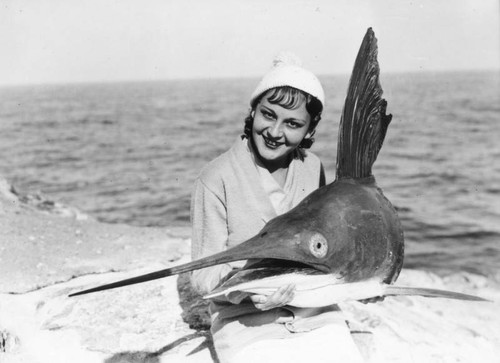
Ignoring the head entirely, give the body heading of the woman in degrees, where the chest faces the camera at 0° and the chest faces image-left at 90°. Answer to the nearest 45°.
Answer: approximately 315°
